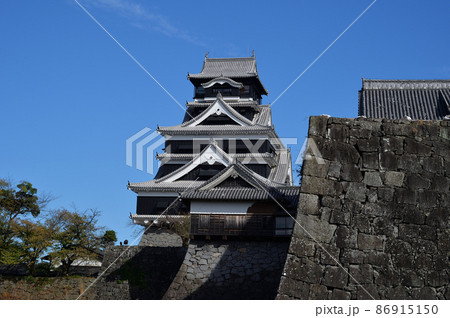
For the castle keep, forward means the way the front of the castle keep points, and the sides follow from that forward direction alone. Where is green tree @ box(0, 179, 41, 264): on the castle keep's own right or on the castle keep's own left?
on the castle keep's own right

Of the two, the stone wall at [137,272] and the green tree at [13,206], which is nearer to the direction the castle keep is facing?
the stone wall

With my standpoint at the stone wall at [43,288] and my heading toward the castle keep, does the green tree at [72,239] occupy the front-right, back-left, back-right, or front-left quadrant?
front-left

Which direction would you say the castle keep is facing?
toward the camera

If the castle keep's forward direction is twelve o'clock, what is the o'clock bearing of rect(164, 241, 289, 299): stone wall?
The stone wall is roughly at 12 o'clock from the castle keep.

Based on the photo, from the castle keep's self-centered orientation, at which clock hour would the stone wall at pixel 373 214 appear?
The stone wall is roughly at 12 o'clock from the castle keep.

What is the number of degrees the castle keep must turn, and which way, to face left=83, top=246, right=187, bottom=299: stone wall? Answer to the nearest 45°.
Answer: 0° — it already faces it

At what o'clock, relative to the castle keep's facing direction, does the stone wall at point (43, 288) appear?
The stone wall is roughly at 1 o'clock from the castle keep.

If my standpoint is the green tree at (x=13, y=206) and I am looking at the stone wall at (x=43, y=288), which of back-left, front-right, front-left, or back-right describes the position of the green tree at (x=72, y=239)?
front-left

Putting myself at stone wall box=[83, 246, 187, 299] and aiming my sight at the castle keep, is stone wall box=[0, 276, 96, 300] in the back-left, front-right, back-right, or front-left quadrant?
back-left

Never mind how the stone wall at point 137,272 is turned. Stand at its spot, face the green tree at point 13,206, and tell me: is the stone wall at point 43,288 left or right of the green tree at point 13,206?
left
